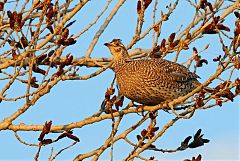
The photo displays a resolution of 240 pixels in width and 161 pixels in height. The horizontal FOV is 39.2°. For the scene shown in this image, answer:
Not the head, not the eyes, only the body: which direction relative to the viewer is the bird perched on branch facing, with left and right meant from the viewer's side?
facing to the left of the viewer
